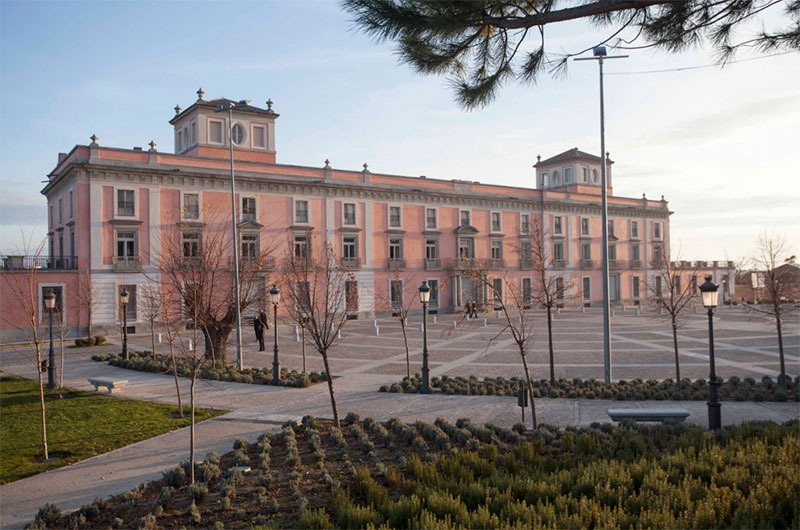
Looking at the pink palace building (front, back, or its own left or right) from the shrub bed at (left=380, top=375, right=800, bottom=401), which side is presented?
front

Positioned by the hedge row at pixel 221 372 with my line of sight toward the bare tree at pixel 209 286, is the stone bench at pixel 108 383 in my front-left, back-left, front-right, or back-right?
back-left

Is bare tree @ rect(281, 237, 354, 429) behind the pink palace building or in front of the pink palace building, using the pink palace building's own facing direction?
in front

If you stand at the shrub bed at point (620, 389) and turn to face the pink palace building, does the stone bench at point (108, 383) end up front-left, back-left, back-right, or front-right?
front-left

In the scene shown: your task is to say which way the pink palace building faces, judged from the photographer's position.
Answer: facing the viewer and to the right of the viewer

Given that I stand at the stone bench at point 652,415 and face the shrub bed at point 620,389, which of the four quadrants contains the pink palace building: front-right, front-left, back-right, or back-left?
front-left

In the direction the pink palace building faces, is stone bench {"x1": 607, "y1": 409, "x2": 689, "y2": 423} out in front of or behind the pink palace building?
in front

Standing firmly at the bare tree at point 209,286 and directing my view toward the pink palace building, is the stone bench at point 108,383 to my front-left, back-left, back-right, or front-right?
back-left

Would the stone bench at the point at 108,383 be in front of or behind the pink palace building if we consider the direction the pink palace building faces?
in front
